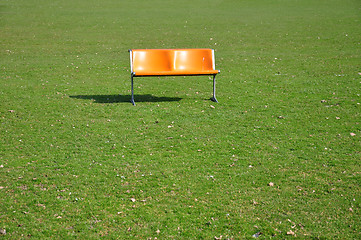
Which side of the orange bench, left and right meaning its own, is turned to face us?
front
